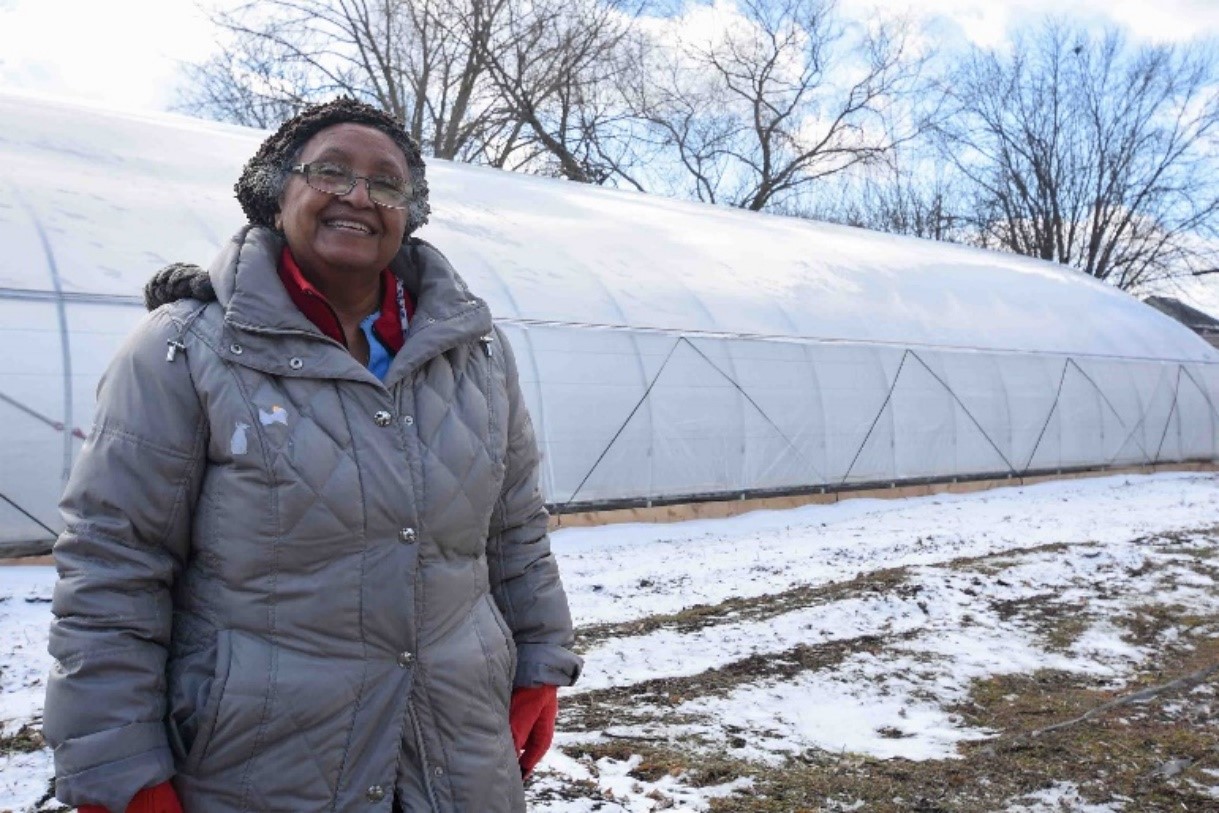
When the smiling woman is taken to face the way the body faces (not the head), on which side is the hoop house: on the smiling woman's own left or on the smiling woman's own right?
on the smiling woman's own left

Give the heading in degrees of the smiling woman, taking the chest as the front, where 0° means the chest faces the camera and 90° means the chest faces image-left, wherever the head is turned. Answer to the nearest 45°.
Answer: approximately 315°
